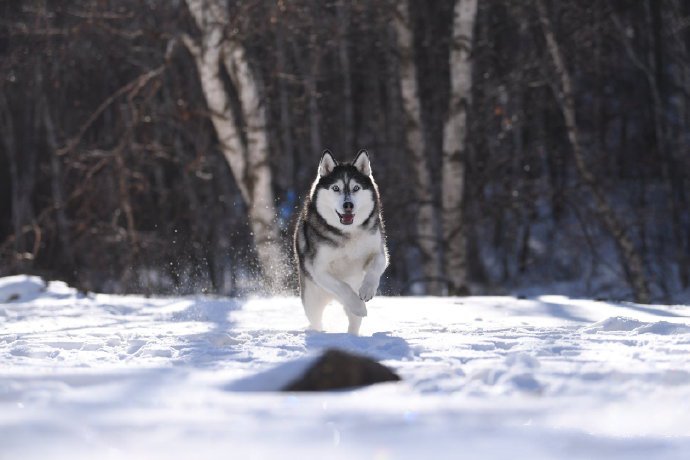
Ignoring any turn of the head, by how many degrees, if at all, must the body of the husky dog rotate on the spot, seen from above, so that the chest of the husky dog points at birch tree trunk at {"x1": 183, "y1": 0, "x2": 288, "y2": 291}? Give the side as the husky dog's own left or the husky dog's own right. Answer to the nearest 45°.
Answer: approximately 180°

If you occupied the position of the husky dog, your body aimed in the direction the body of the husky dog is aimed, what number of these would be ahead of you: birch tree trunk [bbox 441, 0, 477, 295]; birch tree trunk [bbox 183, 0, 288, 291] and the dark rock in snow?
1

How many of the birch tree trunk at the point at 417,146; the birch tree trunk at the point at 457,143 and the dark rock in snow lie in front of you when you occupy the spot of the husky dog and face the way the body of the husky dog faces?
1

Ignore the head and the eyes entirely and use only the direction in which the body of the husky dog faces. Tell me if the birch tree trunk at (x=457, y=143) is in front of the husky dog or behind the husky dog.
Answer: behind

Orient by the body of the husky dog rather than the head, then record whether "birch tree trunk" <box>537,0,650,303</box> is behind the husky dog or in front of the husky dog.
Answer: behind

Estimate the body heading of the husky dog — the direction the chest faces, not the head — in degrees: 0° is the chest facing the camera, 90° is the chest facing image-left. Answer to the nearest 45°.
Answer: approximately 0°

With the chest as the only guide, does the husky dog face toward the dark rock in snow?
yes

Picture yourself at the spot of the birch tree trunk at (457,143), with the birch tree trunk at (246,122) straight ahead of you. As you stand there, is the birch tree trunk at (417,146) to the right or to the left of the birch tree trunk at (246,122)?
right

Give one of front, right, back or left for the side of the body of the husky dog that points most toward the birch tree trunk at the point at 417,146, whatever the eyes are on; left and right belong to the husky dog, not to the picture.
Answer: back
